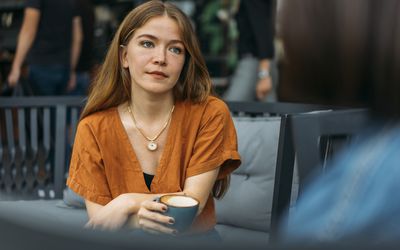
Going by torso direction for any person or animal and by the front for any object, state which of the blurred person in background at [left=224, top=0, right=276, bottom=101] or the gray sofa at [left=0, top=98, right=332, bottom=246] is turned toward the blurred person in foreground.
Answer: the gray sofa

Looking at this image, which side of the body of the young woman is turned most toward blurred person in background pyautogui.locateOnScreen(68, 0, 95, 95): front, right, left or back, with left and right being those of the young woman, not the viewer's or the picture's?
back

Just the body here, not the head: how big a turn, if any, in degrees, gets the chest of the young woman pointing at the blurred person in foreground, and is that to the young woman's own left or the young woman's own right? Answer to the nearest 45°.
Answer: approximately 45° to the young woman's own left

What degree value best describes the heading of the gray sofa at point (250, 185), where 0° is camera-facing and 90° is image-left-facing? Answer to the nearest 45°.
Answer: approximately 0°

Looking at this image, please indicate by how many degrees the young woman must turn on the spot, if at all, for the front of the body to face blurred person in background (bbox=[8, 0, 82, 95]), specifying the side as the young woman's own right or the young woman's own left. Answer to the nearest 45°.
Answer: approximately 180°

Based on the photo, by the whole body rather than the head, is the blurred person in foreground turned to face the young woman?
yes

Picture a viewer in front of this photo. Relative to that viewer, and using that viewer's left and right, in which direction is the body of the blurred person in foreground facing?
facing away from the viewer and to the left of the viewer
